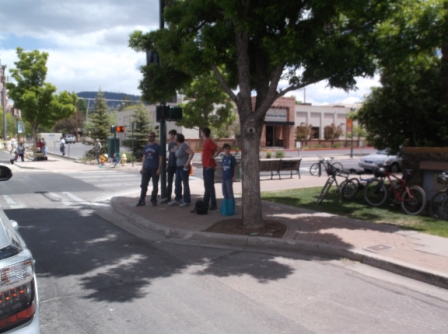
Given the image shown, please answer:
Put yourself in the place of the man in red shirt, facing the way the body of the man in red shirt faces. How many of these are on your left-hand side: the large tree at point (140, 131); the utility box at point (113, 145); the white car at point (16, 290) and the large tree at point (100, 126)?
1

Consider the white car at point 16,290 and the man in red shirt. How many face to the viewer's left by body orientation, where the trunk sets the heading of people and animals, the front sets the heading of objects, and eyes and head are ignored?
1

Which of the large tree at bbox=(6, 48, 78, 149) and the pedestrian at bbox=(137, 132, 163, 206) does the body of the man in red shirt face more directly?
the pedestrian

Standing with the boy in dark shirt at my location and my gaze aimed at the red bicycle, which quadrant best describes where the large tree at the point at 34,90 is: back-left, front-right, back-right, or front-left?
back-left

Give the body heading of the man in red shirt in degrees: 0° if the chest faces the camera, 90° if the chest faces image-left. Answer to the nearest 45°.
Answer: approximately 90°

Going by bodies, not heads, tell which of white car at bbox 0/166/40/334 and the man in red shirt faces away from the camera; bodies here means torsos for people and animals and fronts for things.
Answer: the white car

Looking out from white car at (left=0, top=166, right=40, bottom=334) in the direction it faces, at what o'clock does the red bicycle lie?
The red bicycle is roughly at 2 o'clock from the white car.

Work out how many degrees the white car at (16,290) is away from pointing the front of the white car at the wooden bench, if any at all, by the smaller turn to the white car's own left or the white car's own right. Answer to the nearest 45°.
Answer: approximately 45° to the white car's own right

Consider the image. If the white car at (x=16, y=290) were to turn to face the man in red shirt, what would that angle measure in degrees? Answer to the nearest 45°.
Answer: approximately 45° to its right

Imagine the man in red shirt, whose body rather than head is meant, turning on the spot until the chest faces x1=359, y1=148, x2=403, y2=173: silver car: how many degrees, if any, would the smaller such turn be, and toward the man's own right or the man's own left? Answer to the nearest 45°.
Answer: approximately 135° to the man's own right

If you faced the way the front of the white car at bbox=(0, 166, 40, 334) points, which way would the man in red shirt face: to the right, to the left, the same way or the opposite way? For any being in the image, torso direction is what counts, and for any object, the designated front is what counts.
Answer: to the left

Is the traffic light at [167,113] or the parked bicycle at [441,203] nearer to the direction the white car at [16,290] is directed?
the traffic light

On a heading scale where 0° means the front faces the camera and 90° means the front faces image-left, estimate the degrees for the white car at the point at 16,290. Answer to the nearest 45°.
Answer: approximately 180°

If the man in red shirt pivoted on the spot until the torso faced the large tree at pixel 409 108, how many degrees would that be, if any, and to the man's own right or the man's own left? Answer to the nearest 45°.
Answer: approximately 180°
